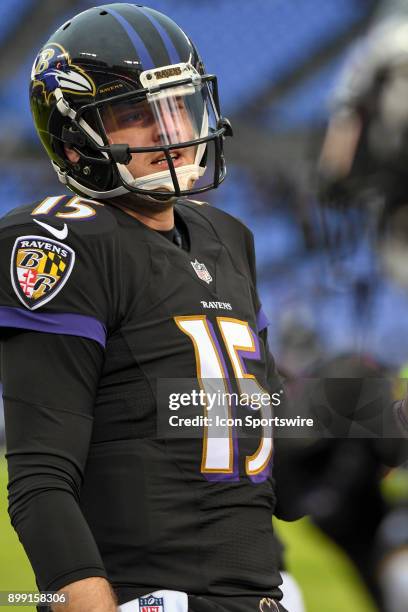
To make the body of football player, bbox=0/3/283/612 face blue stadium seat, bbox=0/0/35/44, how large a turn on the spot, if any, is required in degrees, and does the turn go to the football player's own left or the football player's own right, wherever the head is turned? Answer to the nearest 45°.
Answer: approximately 135° to the football player's own left

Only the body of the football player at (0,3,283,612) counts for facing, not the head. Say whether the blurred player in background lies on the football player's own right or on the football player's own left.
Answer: on the football player's own left

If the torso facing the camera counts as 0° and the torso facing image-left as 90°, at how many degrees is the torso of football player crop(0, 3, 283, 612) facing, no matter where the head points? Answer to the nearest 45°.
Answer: approximately 315°
